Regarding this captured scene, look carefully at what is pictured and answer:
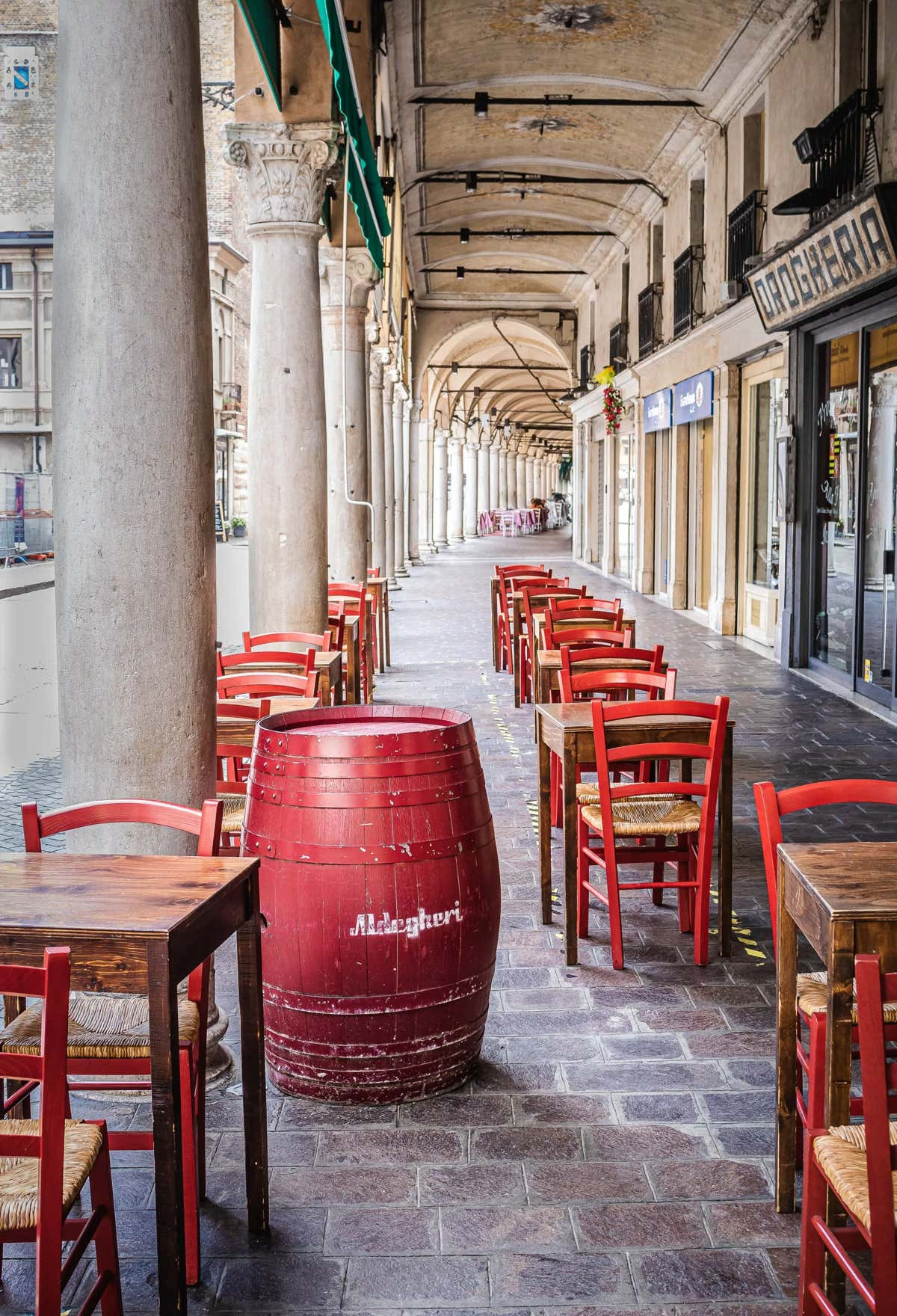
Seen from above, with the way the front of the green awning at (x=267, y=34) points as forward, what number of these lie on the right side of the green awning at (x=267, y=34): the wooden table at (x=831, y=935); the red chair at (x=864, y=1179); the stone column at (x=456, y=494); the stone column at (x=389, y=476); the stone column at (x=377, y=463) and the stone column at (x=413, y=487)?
4

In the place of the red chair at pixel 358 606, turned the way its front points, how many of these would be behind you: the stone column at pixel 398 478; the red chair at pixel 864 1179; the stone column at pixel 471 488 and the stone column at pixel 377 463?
1

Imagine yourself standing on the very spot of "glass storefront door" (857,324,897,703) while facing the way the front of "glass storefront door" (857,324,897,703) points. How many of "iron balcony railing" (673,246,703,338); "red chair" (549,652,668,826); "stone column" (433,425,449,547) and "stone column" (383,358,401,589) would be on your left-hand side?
1

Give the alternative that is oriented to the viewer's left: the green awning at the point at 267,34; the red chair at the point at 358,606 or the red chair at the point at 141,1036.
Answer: the green awning

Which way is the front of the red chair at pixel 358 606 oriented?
away from the camera

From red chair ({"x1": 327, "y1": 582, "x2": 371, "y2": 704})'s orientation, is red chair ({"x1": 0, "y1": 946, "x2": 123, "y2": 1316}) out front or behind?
behind

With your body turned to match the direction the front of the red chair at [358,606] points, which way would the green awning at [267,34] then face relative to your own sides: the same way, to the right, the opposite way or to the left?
to the left

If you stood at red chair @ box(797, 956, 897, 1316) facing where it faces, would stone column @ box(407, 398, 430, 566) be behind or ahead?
ahead

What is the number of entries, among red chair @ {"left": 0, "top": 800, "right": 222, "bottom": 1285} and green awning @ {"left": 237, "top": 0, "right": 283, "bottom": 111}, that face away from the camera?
0

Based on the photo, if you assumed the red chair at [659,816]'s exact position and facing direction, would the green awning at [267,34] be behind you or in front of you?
in front

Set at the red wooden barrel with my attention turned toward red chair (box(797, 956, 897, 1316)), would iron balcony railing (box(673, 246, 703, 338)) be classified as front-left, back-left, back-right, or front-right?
back-left

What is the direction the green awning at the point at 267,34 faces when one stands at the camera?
facing to the left of the viewer

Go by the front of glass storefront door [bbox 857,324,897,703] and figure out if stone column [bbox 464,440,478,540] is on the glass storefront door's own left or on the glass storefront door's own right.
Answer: on the glass storefront door's own right
